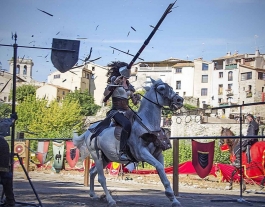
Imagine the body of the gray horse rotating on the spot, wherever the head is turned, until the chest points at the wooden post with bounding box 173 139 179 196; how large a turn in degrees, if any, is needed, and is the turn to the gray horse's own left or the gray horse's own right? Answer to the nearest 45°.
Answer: approximately 90° to the gray horse's own left

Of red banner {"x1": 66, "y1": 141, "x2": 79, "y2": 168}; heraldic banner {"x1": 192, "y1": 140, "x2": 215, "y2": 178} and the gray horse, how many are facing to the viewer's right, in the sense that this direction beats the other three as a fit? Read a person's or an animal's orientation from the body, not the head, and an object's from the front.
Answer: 1

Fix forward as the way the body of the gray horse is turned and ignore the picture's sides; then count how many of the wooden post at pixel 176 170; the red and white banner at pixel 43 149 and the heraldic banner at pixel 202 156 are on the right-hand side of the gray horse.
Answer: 0

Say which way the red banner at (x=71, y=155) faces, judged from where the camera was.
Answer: facing the viewer

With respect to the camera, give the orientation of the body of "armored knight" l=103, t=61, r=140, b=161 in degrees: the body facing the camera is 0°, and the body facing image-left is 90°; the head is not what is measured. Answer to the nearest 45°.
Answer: approximately 315°

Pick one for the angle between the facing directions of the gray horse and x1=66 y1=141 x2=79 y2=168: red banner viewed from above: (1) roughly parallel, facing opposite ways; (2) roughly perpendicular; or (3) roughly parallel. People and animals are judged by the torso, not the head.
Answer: roughly perpendicular

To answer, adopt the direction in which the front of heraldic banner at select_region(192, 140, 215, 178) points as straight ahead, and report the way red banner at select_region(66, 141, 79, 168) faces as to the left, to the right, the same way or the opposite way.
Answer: the same way

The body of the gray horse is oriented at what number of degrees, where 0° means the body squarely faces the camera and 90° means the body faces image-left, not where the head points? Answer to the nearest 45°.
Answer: approximately 270°

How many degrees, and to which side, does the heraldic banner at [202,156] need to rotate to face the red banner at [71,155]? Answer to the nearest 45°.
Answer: approximately 135° to its right

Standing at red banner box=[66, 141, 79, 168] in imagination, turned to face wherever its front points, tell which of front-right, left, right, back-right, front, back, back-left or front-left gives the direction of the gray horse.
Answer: front

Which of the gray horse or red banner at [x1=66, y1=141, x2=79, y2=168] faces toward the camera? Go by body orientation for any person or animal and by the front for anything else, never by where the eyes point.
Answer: the red banner

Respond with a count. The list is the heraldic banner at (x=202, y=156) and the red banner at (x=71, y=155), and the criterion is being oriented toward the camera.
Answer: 2

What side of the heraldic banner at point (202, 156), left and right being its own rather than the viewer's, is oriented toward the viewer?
front

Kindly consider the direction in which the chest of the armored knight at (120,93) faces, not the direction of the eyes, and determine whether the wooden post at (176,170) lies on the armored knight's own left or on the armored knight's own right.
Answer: on the armored knight's own left

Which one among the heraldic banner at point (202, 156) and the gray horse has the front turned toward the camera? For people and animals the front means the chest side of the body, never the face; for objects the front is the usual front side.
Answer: the heraldic banner

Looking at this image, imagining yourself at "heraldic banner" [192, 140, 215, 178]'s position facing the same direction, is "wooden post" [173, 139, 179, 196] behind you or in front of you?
in front
